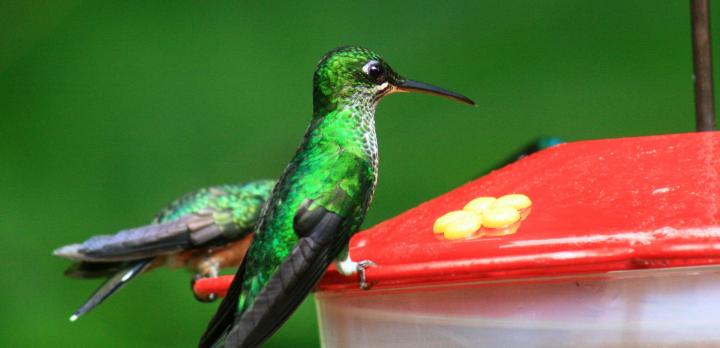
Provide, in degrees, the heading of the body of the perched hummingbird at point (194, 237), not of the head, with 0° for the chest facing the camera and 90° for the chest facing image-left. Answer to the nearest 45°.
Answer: approximately 270°

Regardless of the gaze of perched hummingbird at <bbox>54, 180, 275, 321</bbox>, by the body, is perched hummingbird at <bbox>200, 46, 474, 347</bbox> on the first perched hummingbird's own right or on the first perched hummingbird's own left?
on the first perched hummingbird's own right
